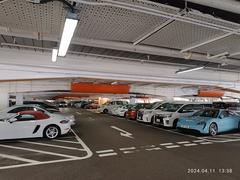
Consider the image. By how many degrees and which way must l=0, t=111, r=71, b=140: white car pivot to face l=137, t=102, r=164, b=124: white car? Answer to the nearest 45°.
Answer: approximately 135° to its right

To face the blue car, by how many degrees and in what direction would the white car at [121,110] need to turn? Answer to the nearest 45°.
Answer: approximately 45° to its left

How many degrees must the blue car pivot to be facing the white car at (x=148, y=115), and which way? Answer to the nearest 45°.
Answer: approximately 90° to its right

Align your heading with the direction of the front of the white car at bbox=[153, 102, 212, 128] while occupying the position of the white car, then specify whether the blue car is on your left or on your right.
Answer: on your left

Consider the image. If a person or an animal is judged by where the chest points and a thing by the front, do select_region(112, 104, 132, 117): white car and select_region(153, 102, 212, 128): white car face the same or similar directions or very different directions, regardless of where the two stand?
same or similar directions

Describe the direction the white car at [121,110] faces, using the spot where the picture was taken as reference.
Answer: facing the viewer and to the left of the viewer

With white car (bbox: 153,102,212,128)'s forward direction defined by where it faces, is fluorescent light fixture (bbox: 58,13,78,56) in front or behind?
in front

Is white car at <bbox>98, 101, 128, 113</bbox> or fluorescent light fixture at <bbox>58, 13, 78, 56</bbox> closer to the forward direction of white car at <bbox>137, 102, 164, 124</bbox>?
the fluorescent light fixture

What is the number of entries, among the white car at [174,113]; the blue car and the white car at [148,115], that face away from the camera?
0

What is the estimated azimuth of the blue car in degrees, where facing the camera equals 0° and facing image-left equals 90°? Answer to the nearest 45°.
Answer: approximately 45°

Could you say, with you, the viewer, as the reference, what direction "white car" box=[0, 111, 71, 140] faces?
facing to the left of the viewer

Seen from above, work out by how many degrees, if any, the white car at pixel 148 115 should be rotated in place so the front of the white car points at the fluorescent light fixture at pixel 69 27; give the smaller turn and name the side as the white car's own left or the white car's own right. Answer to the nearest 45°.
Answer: approximately 45° to the white car's own left

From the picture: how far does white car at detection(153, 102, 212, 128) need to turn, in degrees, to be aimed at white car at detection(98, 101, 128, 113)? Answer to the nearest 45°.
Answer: approximately 90° to its right

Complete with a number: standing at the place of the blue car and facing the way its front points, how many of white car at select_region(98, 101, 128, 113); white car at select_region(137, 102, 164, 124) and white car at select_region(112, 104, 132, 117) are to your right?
3

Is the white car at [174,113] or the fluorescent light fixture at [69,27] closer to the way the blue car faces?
the fluorescent light fixture

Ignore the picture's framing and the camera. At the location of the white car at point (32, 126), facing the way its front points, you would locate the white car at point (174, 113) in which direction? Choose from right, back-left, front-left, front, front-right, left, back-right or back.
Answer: back

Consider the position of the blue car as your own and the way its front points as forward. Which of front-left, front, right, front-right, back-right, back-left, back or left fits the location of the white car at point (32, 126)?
front
